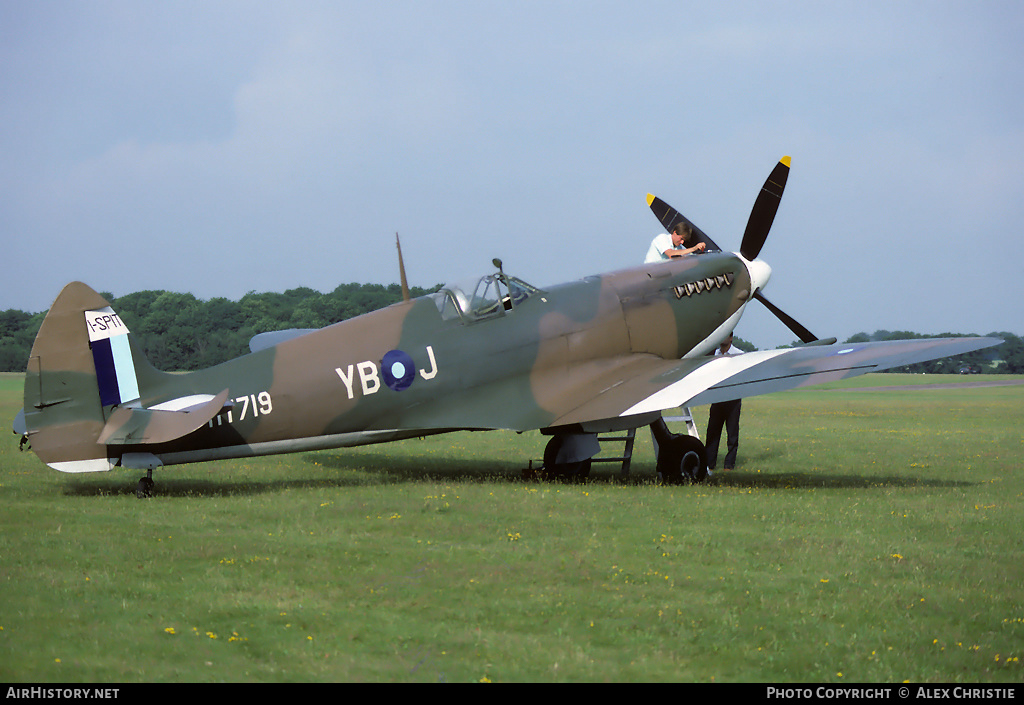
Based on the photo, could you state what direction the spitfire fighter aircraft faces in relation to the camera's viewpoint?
facing away from the viewer and to the right of the viewer
